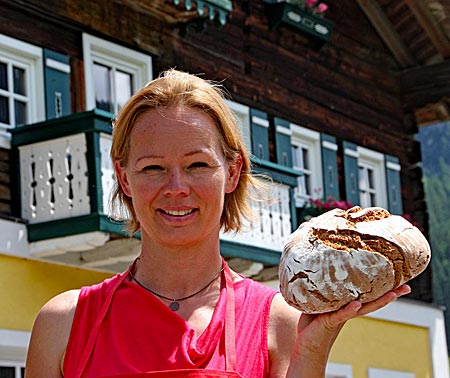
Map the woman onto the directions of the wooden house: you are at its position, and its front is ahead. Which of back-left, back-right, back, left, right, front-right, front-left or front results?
front-right

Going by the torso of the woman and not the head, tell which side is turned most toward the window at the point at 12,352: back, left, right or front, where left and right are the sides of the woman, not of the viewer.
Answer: back

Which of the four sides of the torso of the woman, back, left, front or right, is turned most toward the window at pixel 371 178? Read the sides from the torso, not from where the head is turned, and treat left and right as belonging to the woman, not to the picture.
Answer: back

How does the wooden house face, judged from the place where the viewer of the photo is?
facing the viewer and to the right of the viewer

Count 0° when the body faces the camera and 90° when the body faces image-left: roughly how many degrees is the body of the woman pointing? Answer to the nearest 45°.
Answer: approximately 0°

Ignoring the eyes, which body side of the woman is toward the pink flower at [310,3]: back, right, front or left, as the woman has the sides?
back

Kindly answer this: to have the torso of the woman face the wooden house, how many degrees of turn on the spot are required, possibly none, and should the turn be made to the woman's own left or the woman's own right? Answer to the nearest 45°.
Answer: approximately 180°

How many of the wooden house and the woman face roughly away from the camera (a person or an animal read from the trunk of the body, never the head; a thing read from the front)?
0
